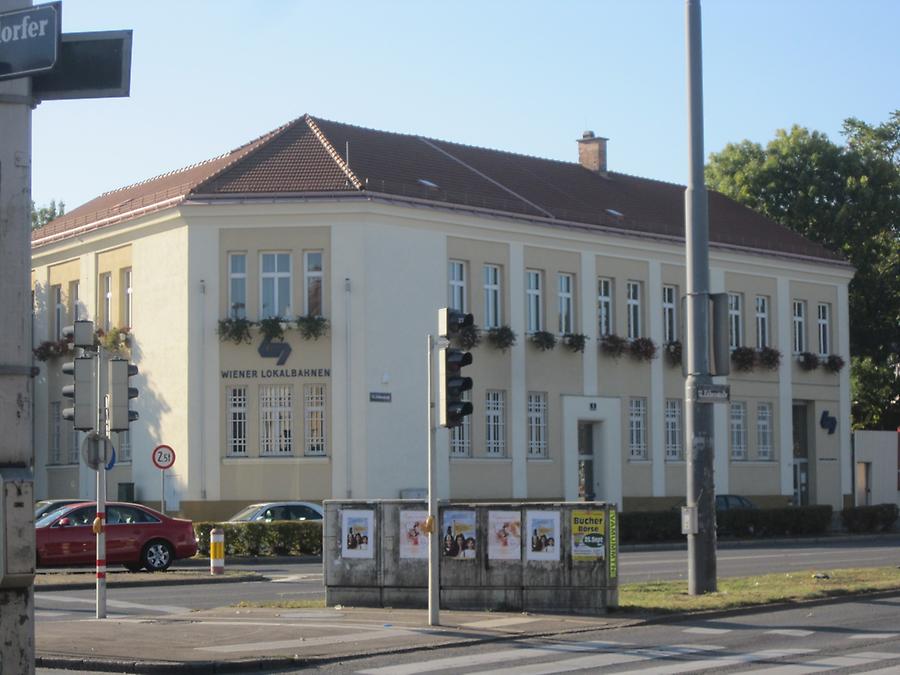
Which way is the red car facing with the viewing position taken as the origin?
facing to the left of the viewer

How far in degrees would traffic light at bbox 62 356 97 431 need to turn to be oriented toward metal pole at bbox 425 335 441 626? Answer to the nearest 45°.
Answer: approximately 135° to its left
